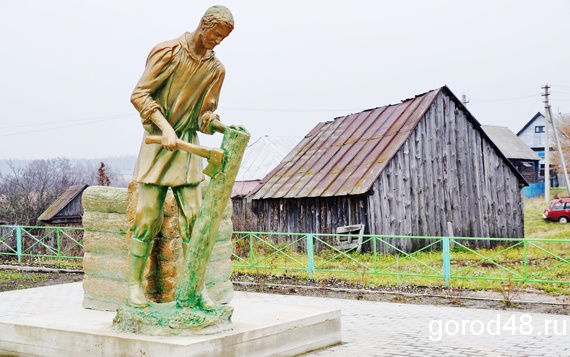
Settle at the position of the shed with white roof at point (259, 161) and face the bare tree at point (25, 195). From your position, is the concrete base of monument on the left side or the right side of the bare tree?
left

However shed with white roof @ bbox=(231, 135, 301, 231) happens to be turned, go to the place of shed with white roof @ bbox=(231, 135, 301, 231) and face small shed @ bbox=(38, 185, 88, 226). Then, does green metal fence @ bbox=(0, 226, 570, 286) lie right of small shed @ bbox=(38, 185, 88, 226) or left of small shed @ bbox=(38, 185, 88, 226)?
left

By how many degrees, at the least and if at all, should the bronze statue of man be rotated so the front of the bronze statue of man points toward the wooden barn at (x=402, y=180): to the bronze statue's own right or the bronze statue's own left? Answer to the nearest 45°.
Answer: approximately 90° to the bronze statue's own left

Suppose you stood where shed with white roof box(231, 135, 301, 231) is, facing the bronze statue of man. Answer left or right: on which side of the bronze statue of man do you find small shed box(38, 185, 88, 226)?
right

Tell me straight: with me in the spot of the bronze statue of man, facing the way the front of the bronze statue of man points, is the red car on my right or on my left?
on my left

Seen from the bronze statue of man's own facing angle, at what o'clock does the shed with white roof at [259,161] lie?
The shed with white roof is roughly at 8 o'clock from the bronze statue of man.

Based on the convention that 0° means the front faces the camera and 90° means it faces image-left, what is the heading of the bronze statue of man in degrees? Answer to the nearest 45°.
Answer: approximately 315°
